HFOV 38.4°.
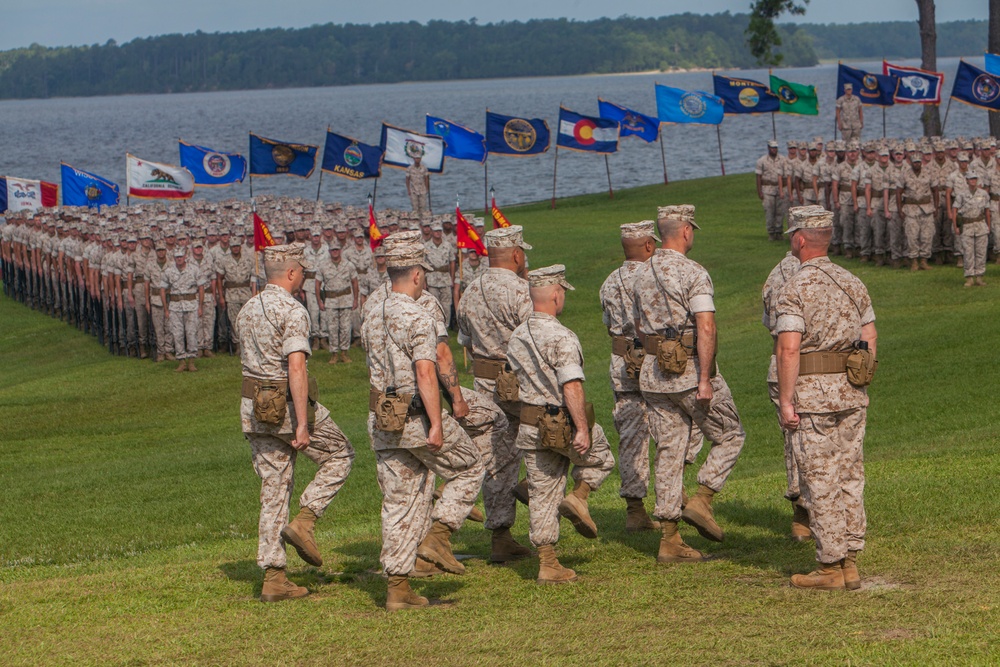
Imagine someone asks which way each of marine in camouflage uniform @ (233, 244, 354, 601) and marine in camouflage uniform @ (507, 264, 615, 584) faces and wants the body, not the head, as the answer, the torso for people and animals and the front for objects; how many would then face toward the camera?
0

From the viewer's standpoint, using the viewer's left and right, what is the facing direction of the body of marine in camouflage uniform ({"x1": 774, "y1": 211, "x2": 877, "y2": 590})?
facing away from the viewer and to the left of the viewer

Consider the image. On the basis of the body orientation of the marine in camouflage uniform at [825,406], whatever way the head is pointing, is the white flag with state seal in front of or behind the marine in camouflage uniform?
in front

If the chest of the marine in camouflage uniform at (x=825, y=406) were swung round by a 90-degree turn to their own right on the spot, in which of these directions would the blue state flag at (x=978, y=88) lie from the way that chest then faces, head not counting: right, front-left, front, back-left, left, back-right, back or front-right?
front-left

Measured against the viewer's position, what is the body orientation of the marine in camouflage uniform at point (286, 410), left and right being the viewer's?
facing away from the viewer and to the right of the viewer

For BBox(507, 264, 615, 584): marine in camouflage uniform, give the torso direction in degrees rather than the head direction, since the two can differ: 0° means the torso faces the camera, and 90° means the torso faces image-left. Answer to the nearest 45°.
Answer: approximately 225°

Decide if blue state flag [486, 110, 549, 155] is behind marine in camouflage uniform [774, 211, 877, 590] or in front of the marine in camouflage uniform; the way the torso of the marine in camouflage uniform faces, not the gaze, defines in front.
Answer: in front

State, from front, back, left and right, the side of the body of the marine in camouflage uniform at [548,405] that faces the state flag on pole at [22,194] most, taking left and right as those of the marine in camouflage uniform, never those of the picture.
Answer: left

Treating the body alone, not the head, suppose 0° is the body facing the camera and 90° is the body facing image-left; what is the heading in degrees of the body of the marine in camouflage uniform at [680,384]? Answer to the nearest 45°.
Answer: approximately 225°
